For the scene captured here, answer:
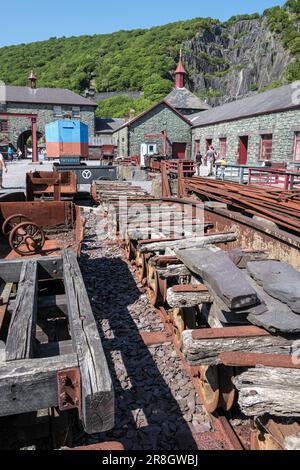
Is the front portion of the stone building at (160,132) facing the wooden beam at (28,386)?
yes

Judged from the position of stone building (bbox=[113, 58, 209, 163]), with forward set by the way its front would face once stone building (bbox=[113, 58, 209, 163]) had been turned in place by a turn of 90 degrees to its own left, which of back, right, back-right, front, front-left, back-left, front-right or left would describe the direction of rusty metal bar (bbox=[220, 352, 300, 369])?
right

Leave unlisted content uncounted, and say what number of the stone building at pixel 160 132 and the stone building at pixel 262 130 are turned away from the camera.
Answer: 0

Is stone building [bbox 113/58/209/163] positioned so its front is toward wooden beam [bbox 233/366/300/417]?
yes

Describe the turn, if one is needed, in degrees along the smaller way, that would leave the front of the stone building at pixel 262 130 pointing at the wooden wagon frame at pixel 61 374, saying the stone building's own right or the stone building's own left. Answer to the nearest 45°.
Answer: approximately 45° to the stone building's own left

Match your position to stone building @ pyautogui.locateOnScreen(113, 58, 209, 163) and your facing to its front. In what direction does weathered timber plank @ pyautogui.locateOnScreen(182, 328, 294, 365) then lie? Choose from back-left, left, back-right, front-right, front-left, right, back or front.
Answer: front

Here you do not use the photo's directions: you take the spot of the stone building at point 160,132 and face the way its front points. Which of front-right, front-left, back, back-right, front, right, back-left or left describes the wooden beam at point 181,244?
front

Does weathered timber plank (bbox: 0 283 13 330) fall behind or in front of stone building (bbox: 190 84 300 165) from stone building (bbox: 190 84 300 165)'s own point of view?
in front

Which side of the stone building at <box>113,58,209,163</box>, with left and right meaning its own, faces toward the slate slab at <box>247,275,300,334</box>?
front

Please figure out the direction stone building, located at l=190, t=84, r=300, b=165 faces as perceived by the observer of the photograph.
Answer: facing the viewer and to the left of the viewer

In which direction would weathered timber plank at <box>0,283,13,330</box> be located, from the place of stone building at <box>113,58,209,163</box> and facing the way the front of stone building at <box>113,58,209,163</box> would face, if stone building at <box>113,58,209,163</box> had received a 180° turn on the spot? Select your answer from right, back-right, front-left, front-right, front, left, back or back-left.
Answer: back

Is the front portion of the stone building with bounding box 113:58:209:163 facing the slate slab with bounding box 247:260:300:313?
yes

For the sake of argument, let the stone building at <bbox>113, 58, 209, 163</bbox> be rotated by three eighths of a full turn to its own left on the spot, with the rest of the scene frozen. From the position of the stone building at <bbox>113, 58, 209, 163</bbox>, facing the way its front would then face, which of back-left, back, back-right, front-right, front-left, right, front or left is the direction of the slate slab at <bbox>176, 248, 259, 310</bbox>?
back-right

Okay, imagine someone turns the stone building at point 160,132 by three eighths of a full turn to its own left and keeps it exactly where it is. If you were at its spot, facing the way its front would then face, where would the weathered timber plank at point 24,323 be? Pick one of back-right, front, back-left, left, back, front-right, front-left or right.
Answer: back-right

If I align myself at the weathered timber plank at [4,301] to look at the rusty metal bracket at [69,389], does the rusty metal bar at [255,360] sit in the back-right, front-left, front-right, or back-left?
front-left

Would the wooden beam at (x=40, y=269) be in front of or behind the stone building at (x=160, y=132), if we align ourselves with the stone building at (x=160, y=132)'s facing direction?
in front

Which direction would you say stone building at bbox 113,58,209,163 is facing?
toward the camera

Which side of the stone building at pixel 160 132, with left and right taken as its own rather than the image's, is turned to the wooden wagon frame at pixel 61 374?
front

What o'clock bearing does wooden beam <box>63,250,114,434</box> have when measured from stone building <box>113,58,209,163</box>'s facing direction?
The wooden beam is roughly at 12 o'clock from the stone building.
